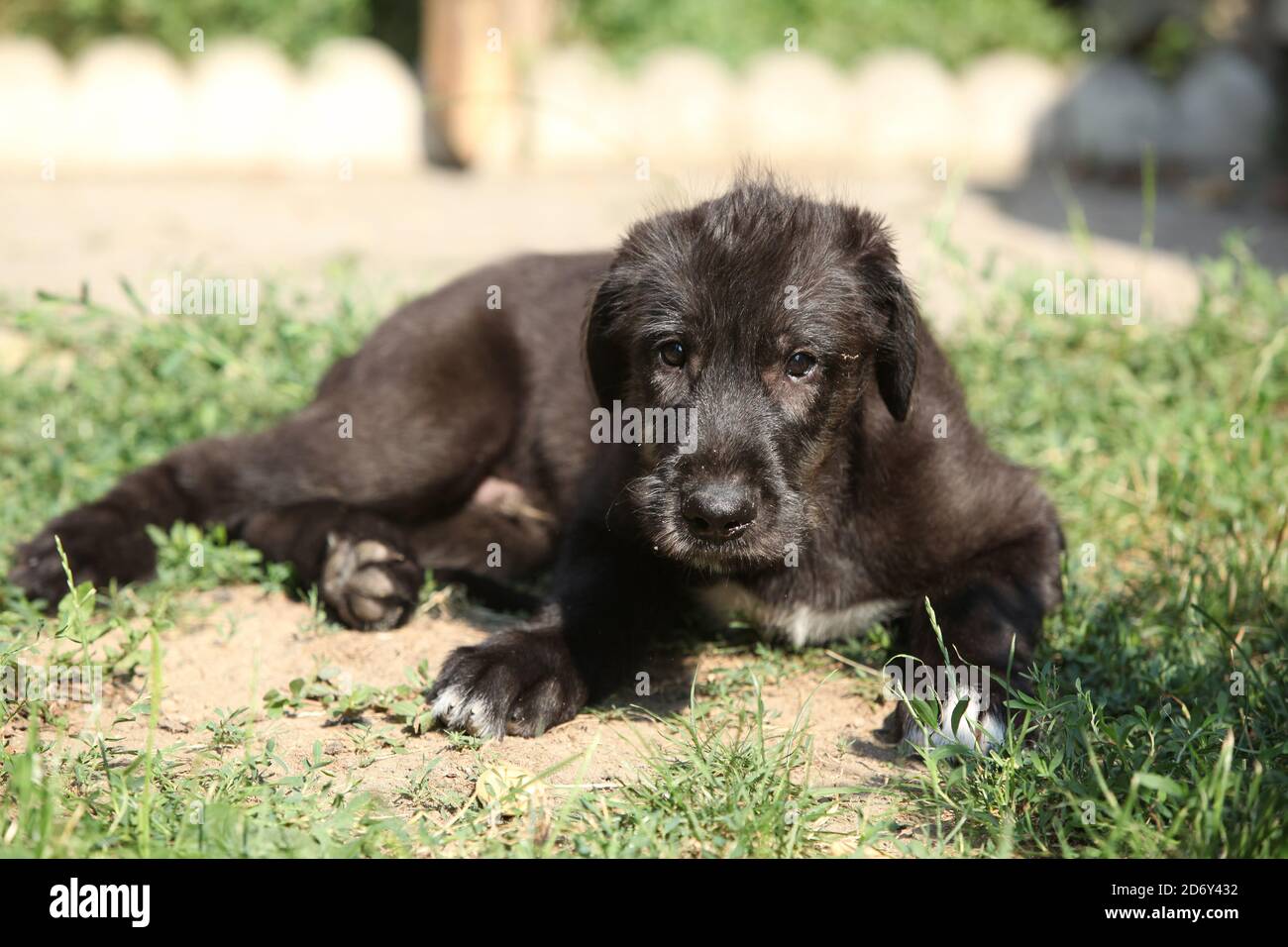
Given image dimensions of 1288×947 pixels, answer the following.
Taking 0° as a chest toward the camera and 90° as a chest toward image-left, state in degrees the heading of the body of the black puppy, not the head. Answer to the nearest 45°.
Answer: approximately 315°

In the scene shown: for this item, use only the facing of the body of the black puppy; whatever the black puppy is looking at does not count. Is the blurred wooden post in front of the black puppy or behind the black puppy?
behind
